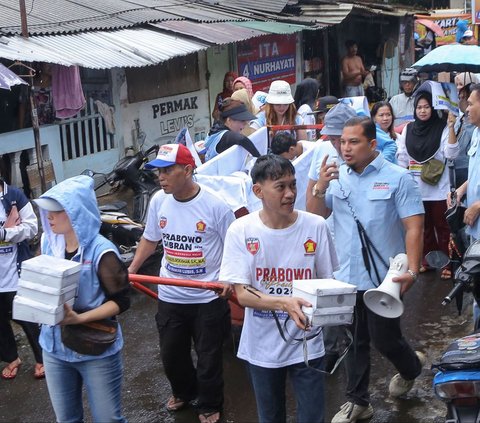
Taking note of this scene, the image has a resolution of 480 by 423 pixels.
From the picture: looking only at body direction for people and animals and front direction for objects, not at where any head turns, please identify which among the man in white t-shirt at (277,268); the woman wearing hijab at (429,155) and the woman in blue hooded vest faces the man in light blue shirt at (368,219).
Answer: the woman wearing hijab

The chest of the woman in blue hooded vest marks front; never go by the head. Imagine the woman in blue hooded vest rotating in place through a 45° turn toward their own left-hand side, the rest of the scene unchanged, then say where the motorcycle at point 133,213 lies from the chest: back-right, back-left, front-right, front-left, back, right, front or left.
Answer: back

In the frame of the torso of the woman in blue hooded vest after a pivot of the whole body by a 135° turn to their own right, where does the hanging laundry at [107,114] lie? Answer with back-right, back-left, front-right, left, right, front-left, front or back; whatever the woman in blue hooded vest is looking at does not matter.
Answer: front

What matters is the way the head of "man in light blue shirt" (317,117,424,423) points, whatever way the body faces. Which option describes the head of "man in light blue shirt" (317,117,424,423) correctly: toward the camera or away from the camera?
toward the camera

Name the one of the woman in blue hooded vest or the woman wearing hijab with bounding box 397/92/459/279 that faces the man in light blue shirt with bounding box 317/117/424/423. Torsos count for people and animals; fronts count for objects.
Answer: the woman wearing hijab

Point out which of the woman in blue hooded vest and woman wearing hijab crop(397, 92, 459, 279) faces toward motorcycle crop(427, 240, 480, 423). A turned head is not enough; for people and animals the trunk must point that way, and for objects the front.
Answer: the woman wearing hijab

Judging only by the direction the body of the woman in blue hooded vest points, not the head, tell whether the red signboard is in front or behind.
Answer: behind

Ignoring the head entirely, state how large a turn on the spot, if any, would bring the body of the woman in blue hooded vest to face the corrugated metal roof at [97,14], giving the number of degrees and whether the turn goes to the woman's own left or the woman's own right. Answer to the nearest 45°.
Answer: approximately 135° to the woman's own right

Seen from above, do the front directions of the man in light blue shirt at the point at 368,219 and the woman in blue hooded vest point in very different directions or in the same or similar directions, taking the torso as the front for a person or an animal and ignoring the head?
same or similar directions

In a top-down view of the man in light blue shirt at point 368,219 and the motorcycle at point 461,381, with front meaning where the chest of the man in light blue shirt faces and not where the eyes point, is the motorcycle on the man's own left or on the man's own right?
on the man's own left

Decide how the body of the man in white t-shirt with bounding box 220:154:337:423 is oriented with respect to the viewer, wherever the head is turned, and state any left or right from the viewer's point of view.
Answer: facing the viewer

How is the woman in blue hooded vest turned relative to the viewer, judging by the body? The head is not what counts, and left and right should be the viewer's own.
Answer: facing the viewer and to the left of the viewer

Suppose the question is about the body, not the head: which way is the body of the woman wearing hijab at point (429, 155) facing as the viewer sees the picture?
toward the camera

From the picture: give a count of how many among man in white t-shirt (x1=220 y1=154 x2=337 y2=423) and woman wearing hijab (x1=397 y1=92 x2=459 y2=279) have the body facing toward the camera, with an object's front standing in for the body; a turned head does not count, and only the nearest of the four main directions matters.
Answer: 2
